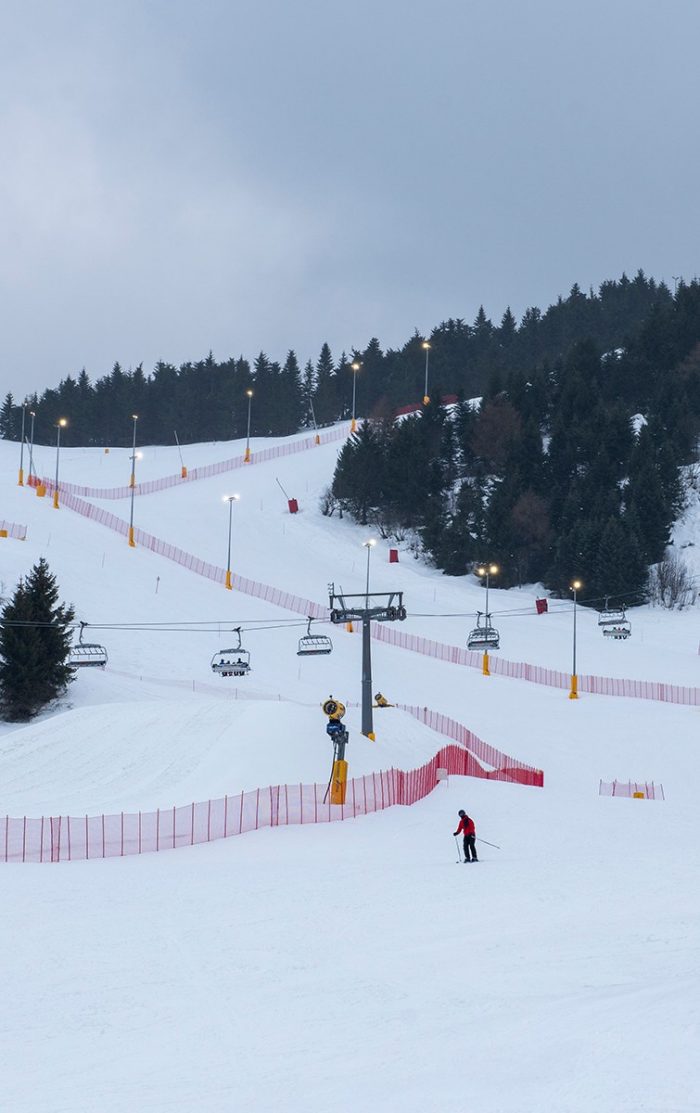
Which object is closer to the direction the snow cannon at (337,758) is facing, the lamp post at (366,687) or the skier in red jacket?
the skier in red jacket

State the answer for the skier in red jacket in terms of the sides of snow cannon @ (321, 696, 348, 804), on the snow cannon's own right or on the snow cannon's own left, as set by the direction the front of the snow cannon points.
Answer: on the snow cannon's own left

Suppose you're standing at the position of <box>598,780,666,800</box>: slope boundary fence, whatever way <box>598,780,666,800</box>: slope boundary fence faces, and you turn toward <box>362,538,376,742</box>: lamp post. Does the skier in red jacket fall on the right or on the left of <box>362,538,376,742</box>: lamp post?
left

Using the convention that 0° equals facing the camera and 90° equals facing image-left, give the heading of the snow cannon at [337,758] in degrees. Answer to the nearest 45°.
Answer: approximately 45°

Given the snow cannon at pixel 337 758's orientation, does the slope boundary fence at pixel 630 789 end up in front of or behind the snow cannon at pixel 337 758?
behind

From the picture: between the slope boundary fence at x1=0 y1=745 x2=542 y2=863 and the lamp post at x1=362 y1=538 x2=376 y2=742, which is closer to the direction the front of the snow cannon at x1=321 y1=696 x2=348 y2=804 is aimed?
the slope boundary fence
